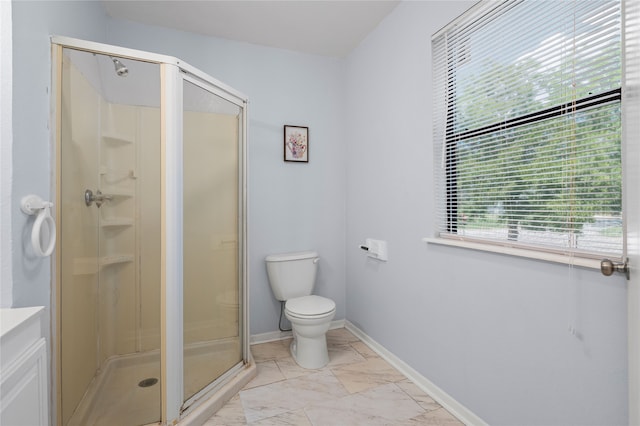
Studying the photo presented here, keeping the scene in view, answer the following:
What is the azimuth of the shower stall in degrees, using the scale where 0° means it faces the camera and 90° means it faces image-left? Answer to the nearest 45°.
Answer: approximately 315°

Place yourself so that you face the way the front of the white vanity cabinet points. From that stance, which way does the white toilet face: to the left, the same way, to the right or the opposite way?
to the right

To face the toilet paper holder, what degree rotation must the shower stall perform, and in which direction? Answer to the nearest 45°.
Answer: approximately 45° to its left

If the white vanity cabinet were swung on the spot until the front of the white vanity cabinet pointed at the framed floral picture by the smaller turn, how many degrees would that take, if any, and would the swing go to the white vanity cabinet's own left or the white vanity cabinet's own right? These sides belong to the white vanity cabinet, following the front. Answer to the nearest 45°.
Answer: approximately 45° to the white vanity cabinet's own left

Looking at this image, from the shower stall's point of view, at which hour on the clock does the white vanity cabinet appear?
The white vanity cabinet is roughly at 2 o'clock from the shower stall.

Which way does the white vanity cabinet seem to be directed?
to the viewer's right

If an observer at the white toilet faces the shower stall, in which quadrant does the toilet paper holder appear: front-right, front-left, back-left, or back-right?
back-left

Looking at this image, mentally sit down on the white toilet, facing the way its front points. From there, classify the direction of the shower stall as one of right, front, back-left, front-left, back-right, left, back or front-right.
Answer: right

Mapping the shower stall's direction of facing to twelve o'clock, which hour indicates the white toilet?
The white toilet is roughly at 10 o'clock from the shower stall.

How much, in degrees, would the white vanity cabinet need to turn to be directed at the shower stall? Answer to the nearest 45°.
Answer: approximately 45° to its left

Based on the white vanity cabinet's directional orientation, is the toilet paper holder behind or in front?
in front

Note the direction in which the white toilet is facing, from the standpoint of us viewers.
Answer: facing the viewer and to the right of the viewer

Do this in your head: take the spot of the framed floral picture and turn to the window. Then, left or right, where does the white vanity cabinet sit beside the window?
right
